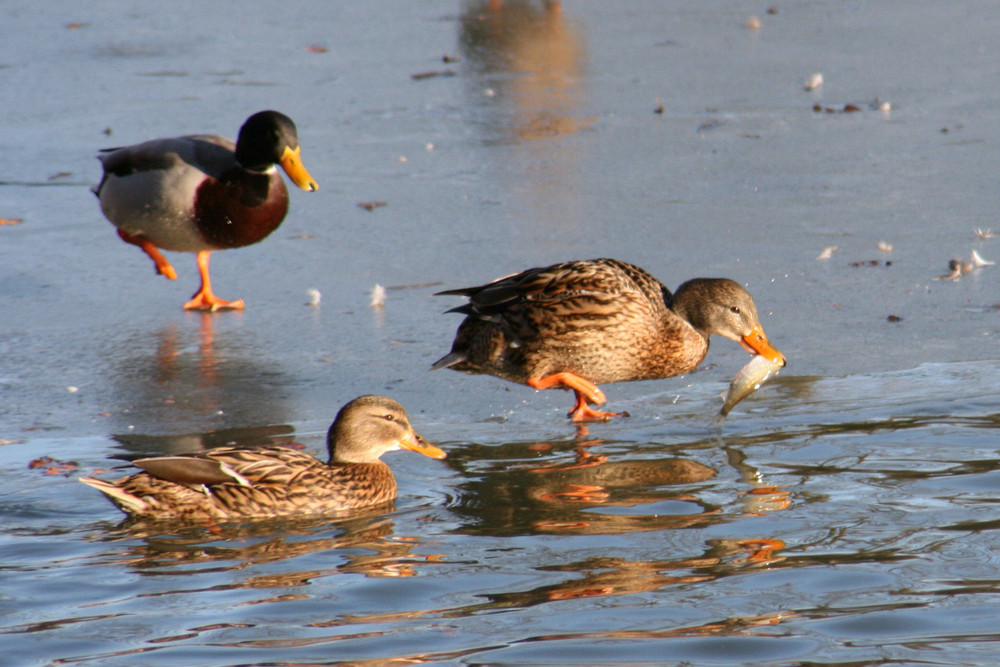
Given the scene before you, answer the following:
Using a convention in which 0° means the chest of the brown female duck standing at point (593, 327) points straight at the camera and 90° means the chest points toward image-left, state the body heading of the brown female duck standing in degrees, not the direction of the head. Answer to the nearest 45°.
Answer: approximately 270°

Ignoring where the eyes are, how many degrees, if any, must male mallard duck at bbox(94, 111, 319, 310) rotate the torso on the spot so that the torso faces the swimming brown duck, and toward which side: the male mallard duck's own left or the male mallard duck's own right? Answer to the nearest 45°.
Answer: approximately 45° to the male mallard duck's own right

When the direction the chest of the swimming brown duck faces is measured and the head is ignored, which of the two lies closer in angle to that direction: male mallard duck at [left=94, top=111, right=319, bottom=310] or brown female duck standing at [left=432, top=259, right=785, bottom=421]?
the brown female duck standing

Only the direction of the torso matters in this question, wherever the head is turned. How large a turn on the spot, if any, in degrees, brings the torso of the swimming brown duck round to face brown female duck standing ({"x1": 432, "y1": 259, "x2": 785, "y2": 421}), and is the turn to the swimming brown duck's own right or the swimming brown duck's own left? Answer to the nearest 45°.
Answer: approximately 45° to the swimming brown duck's own left

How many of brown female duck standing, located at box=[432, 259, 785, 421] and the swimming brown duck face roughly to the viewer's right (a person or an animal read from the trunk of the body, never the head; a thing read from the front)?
2

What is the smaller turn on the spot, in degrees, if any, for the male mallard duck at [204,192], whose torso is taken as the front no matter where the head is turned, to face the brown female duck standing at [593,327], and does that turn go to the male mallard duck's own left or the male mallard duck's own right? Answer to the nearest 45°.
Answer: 0° — it already faces it

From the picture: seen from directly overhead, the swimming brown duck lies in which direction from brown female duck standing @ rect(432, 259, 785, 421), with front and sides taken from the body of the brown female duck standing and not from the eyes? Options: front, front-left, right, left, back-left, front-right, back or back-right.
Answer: back-right

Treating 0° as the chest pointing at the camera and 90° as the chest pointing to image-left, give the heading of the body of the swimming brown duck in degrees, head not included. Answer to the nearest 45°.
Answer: approximately 270°

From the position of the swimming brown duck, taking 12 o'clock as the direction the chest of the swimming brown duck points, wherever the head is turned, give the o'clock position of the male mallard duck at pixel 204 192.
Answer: The male mallard duck is roughly at 9 o'clock from the swimming brown duck.
